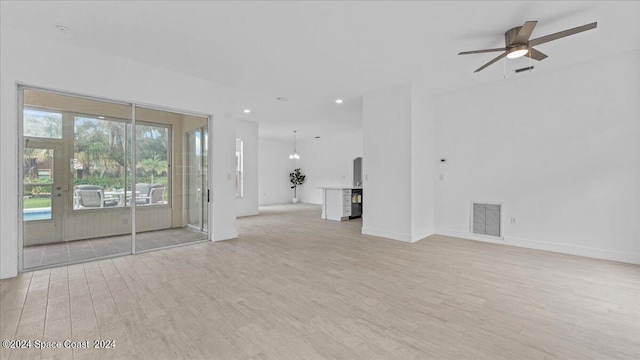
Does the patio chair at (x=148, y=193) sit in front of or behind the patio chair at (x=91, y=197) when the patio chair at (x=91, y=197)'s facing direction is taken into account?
in front

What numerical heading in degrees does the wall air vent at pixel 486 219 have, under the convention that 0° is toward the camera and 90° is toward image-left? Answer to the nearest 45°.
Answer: approximately 45°

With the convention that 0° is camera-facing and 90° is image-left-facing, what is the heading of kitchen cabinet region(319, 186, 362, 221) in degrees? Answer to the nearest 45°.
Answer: approximately 315°

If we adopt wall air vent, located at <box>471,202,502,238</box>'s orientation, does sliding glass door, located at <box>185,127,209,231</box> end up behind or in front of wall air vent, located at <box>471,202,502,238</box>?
in front

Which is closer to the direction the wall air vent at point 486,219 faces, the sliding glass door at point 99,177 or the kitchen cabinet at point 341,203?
the sliding glass door

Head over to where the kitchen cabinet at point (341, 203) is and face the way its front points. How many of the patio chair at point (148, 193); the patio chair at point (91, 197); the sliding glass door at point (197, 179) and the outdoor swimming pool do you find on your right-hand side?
4

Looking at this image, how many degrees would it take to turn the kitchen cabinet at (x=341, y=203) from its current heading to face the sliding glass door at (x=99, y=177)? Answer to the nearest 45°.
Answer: approximately 90° to its right
